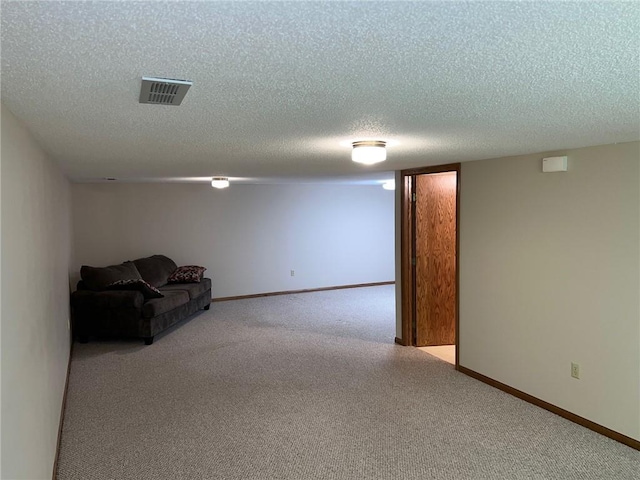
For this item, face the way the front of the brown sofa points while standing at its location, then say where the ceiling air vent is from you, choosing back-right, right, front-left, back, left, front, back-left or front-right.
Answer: front-right

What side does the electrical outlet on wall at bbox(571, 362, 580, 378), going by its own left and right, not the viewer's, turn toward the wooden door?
right

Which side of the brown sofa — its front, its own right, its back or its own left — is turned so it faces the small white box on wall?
front

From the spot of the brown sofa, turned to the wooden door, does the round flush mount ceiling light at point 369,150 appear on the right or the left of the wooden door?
right

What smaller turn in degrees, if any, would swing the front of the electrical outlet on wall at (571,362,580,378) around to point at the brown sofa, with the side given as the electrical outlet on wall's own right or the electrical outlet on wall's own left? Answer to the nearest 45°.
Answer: approximately 45° to the electrical outlet on wall's own right

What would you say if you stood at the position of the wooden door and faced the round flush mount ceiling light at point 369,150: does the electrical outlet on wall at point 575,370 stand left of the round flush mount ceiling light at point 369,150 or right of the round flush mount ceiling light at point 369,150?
left

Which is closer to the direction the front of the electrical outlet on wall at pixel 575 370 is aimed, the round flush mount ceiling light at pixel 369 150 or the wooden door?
the round flush mount ceiling light

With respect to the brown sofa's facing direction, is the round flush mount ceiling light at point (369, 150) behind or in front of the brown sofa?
in front

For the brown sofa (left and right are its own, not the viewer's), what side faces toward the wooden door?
front

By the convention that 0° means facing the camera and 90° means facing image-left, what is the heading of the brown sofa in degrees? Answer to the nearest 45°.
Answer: approximately 315°

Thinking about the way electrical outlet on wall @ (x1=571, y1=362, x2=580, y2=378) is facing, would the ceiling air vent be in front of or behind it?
in front

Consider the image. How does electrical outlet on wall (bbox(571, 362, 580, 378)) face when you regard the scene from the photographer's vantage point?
facing the viewer and to the left of the viewer

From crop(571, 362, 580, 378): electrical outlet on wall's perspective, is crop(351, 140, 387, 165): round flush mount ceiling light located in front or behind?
in front
